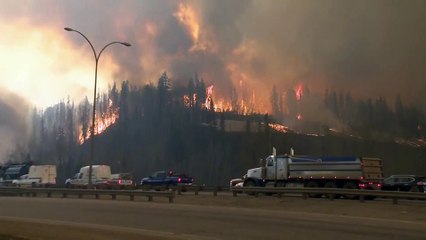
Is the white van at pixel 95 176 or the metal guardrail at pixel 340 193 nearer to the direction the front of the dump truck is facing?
the white van

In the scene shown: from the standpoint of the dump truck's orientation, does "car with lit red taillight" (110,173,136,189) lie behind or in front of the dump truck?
in front

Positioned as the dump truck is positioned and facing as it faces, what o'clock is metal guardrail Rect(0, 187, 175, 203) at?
The metal guardrail is roughly at 10 o'clock from the dump truck.

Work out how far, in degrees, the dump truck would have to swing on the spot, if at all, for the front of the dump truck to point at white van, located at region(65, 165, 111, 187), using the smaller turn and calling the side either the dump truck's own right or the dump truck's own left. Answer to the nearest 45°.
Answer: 0° — it already faces it

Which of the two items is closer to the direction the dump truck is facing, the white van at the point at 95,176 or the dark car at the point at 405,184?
the white van

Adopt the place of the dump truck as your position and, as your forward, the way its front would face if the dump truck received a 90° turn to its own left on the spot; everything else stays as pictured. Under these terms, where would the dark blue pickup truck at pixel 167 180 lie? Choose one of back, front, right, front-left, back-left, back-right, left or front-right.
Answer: right

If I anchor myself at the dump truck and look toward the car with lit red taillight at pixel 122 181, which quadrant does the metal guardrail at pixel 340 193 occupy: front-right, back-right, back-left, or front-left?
back-left

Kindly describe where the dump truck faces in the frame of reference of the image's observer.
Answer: facing away from the viewer and to the left of the viewer
